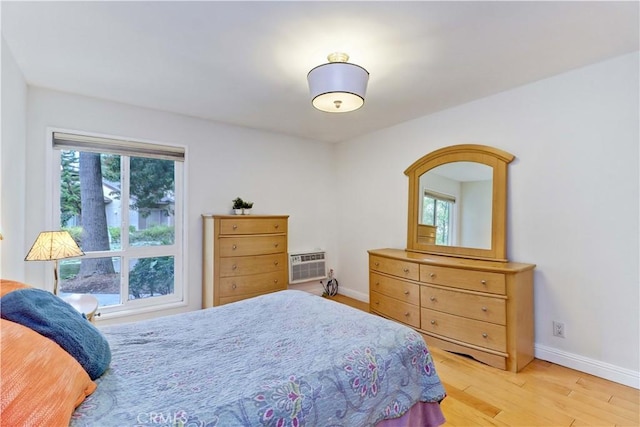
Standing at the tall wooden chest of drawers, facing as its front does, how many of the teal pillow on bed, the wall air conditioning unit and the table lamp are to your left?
1

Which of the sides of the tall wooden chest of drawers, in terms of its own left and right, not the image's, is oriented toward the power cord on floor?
left

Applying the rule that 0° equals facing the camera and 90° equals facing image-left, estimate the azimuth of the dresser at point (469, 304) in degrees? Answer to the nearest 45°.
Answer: approximately 45°

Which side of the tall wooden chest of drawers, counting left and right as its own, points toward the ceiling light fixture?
front

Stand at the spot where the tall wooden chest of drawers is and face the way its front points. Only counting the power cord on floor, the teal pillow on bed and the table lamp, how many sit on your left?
1

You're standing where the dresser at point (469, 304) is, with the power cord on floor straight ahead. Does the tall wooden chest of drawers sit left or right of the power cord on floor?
left

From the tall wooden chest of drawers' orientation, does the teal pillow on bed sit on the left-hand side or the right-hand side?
on its right

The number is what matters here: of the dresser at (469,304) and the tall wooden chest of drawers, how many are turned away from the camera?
0

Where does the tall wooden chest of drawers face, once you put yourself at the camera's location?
facing the viewer and to the right of the viewer

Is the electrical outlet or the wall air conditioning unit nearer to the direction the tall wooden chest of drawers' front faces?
the electrical outlet
